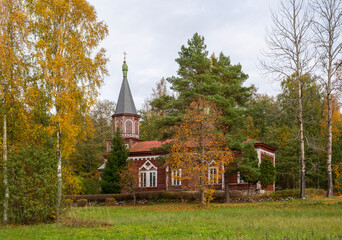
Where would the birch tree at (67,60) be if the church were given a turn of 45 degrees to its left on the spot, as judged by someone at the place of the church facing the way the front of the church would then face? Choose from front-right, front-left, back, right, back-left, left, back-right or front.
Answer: front-left

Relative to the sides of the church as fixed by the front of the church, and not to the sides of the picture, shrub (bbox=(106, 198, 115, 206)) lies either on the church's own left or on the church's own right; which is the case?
on the church's own left

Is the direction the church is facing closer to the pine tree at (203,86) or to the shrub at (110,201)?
the shrub

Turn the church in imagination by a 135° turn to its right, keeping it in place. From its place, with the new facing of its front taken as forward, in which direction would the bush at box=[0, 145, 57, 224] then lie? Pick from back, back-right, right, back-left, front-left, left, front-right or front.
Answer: back-right

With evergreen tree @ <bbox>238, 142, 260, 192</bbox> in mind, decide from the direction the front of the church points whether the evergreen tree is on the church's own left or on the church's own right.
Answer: on the church's own left

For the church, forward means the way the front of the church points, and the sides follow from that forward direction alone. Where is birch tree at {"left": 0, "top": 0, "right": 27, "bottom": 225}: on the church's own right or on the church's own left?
on the church's own left

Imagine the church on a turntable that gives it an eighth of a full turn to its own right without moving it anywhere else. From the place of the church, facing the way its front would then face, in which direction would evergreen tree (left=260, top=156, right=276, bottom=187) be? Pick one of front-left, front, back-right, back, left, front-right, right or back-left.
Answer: back

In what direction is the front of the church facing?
to the viewer's left
